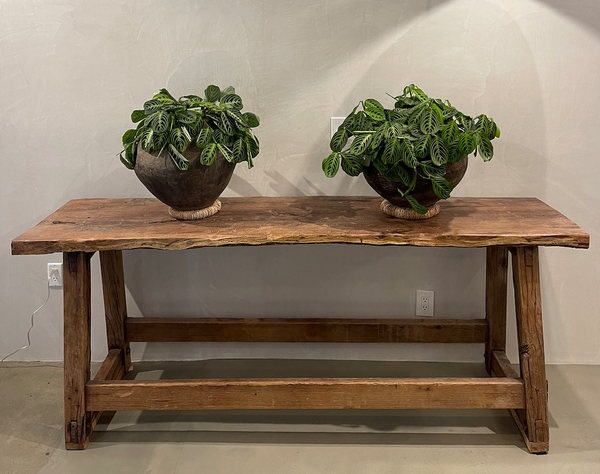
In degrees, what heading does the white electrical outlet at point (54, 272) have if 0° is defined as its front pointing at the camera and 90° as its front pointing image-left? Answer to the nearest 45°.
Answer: approximately 0°

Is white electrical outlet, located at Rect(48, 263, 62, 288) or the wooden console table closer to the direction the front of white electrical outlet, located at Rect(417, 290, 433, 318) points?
the wooden console table

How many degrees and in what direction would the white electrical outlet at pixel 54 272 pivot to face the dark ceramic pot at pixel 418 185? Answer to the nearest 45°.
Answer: approximately 45° to its left

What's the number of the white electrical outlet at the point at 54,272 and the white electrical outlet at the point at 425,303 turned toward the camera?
2

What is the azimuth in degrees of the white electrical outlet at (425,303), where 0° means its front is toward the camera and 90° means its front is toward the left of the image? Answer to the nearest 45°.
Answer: approximately 0°

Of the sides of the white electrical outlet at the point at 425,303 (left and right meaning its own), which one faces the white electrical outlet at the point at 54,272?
right
